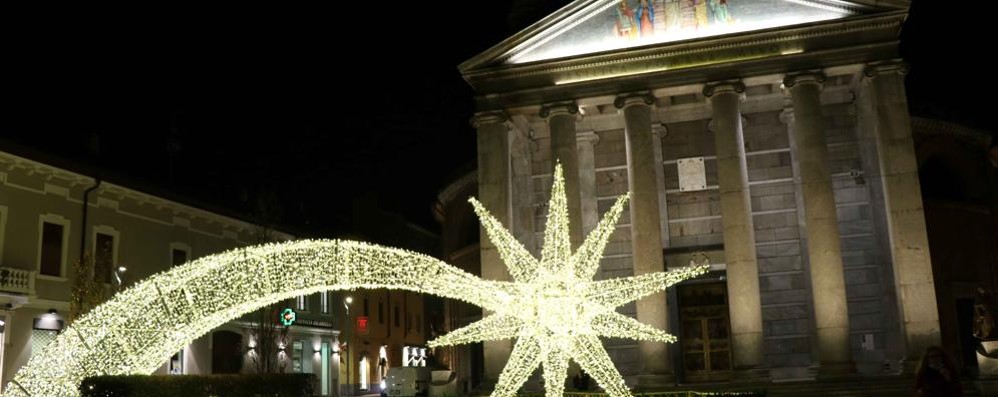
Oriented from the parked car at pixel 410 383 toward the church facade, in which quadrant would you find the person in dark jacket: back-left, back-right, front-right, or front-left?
front-right

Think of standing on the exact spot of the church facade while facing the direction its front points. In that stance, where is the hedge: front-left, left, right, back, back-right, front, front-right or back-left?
front-right

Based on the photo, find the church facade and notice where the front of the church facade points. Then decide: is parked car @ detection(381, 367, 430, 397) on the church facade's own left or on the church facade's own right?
on the church facade's own right

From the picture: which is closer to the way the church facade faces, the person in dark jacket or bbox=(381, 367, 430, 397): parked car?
the person in dark jacket

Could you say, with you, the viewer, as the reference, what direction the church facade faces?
facing the viewer

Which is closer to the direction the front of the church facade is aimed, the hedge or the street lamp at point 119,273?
the hedge

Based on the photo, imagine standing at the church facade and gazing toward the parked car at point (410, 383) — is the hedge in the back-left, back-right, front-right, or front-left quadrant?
front-left

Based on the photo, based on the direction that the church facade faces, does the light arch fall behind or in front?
in front

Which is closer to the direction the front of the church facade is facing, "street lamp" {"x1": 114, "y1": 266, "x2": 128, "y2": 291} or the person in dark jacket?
the person in dark jacket

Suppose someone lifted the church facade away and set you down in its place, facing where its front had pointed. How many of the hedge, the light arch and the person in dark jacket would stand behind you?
0

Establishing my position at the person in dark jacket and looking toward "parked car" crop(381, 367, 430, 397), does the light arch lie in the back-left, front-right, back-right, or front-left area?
front-left

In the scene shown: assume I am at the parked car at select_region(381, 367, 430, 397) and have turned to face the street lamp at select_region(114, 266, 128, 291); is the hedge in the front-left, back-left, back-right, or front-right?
front-left

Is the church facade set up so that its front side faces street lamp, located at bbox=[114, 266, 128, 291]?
no

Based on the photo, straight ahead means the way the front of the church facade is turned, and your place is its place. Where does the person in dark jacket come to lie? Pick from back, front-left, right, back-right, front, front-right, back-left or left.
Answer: front
